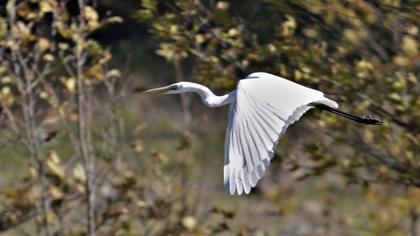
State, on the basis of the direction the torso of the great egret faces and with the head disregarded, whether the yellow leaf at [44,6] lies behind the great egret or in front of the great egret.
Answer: in front

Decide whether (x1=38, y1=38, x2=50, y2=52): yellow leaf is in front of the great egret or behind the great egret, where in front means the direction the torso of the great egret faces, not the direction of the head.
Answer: in front

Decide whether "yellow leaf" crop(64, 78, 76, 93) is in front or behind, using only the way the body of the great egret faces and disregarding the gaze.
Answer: in front

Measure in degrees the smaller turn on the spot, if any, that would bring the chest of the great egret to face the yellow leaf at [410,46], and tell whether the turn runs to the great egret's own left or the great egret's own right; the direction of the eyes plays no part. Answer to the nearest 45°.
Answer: approximately 135° to the great egret's own right

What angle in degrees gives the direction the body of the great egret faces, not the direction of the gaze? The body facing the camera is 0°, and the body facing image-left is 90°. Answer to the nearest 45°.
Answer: approximately 90°
